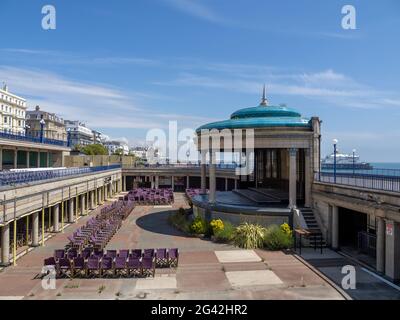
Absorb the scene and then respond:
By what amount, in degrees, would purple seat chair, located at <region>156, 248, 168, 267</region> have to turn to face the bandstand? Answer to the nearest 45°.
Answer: approximately 45° to its right

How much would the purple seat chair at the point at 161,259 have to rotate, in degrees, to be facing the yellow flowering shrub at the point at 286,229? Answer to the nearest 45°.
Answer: approximately 45° to its right

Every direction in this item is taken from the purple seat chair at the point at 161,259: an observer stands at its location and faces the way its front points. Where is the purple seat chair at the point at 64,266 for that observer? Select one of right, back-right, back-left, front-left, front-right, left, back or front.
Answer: left

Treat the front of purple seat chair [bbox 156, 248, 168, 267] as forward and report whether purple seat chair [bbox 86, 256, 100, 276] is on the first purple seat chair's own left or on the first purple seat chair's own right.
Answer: on the first purple seat chair's own left

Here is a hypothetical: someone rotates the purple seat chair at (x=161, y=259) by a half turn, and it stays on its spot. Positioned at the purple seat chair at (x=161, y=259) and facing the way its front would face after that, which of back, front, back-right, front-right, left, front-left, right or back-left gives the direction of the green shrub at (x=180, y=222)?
back

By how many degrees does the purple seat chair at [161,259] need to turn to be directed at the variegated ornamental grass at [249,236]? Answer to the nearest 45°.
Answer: approximately 45° to its right

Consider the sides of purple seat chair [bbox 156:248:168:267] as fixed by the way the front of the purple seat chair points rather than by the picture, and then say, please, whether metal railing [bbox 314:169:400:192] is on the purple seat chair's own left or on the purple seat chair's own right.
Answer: on the purple seat chair's own right

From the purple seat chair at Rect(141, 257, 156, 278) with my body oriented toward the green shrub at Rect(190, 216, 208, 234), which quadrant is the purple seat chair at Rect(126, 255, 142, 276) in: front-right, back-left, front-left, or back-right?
back-left

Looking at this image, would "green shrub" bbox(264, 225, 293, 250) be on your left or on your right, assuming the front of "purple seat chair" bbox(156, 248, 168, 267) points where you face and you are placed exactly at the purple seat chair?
on your right

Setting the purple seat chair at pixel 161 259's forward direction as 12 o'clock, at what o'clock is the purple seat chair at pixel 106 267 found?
the purple seat chair at pixel 106 267 is roughly at 8 o'clock from the purple seat chair at pixel 161 259.

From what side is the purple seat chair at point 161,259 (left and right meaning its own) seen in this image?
back

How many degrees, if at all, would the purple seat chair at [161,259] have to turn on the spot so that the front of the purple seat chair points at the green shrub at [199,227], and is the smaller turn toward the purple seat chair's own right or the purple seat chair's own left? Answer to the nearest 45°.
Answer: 0° — it already faces it

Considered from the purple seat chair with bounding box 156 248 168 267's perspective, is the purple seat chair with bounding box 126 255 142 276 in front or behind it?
behind

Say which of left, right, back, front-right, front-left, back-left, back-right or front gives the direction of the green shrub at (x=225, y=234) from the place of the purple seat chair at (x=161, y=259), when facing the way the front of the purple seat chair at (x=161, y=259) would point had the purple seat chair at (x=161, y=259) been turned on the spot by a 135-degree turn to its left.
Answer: back
